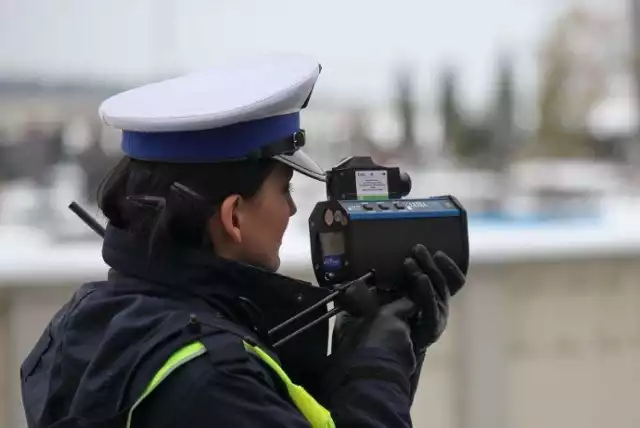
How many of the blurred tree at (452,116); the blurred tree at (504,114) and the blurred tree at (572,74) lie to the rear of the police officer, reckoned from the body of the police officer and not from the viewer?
0

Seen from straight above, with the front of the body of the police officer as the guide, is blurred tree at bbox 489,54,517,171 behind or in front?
in front

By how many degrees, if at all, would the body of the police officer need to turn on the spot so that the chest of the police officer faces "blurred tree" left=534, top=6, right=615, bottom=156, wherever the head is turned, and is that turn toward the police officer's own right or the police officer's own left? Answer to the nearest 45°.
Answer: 0° — they already face it

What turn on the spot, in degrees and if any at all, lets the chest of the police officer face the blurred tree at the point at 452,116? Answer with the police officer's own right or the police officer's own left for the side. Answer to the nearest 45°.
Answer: approximately 45° to the police officer's own left

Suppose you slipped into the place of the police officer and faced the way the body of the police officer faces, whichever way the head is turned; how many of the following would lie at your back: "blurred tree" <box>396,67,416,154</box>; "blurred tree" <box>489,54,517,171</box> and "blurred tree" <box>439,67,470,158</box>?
0

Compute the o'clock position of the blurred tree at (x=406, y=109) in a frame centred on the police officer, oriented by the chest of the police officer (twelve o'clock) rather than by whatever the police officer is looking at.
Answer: The blurred tree is roughly at 11 o'clock from the police officer.

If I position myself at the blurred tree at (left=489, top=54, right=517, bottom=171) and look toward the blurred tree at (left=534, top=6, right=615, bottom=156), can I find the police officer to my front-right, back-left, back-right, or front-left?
back-right

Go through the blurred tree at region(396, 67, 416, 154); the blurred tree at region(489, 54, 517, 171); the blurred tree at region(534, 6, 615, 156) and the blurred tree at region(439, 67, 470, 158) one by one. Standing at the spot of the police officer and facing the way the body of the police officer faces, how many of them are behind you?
0

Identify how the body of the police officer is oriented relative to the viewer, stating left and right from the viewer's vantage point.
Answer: facing away from the viewer and to the right of the viewer

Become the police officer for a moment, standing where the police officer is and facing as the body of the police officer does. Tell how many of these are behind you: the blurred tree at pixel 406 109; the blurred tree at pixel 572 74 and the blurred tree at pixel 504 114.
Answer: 0

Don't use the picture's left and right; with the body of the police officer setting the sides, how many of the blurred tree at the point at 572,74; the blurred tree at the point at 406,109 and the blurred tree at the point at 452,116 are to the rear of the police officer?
0
